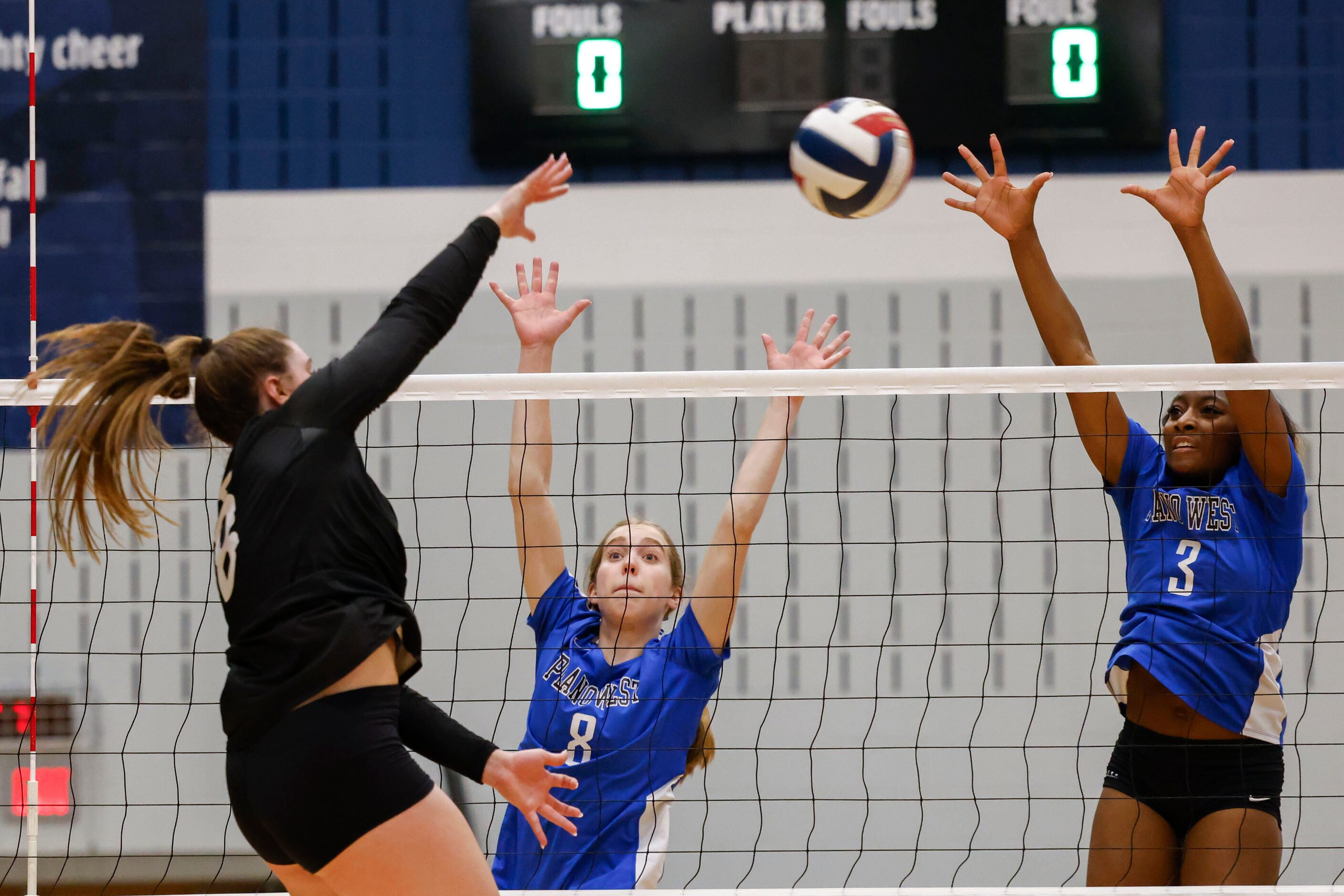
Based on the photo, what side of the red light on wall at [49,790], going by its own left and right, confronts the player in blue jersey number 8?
front

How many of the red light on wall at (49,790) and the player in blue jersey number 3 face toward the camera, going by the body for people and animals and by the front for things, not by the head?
2

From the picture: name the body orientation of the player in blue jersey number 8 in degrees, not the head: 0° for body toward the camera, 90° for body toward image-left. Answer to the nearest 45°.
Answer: approximately 45°

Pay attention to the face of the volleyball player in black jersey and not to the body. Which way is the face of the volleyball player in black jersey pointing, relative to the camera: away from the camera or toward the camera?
away from the camera

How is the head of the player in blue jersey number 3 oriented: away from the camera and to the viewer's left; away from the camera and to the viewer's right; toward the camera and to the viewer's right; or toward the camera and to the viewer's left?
toward the camera and to the viewer's left

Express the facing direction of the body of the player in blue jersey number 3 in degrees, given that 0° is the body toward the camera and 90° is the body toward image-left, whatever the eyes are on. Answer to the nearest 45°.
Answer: approximately 0°

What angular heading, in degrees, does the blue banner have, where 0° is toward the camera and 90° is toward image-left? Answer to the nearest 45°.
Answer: approximately 0°
